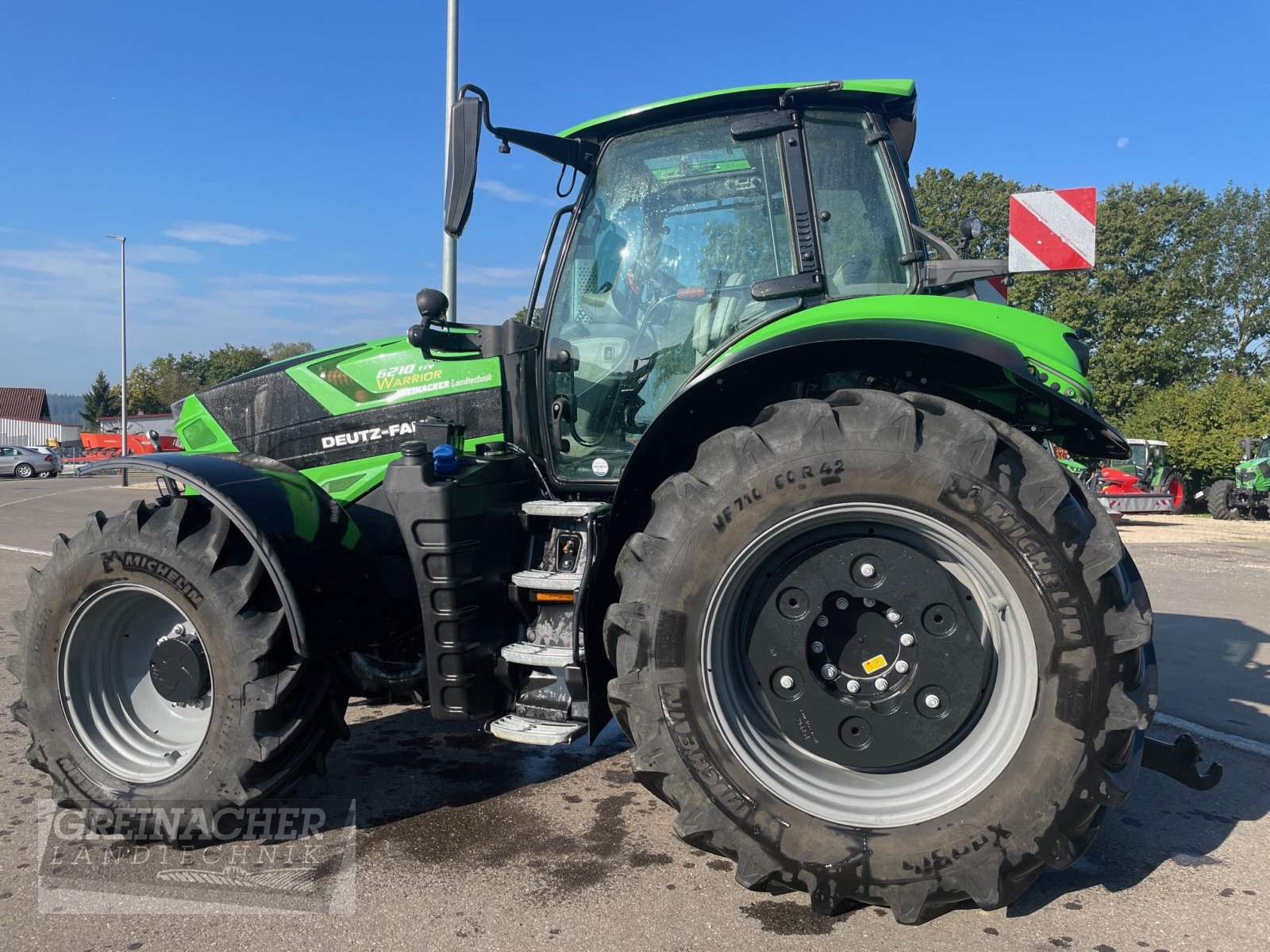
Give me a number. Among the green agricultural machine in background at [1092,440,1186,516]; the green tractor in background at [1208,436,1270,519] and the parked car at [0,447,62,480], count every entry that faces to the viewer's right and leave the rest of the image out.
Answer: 0

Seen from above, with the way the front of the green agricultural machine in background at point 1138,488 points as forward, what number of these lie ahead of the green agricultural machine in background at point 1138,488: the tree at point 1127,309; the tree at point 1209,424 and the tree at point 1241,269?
0

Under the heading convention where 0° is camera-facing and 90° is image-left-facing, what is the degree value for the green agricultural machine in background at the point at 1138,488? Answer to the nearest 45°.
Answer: approximately 45°

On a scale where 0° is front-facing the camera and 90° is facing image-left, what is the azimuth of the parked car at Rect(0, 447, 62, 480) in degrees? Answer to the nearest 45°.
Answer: approximately 90°

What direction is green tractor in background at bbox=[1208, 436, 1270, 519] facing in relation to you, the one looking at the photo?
facing the viewer and to the left of the viewer

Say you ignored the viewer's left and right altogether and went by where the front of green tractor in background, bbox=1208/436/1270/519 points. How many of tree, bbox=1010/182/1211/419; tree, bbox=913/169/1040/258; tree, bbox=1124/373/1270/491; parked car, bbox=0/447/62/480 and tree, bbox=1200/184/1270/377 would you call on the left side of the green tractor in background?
0

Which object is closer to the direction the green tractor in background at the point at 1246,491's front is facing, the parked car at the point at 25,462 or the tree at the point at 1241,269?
the parked car

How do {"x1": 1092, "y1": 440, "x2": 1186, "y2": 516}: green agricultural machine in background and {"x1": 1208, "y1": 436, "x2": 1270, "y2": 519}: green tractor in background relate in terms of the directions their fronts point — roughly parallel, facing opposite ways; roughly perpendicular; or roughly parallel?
roughly parallel

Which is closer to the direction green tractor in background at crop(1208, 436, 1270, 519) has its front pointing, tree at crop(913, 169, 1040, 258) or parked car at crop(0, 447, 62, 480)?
the parked car

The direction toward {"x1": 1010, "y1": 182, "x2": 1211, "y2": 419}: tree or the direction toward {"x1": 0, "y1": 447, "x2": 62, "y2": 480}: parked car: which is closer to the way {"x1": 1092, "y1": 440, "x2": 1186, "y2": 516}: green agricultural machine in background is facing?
the parked car

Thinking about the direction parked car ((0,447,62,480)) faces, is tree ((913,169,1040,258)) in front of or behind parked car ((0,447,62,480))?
behind

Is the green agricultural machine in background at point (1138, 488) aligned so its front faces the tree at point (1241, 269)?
no

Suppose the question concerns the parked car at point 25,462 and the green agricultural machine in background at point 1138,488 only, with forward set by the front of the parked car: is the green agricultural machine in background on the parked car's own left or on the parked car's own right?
on the parked car's own left
